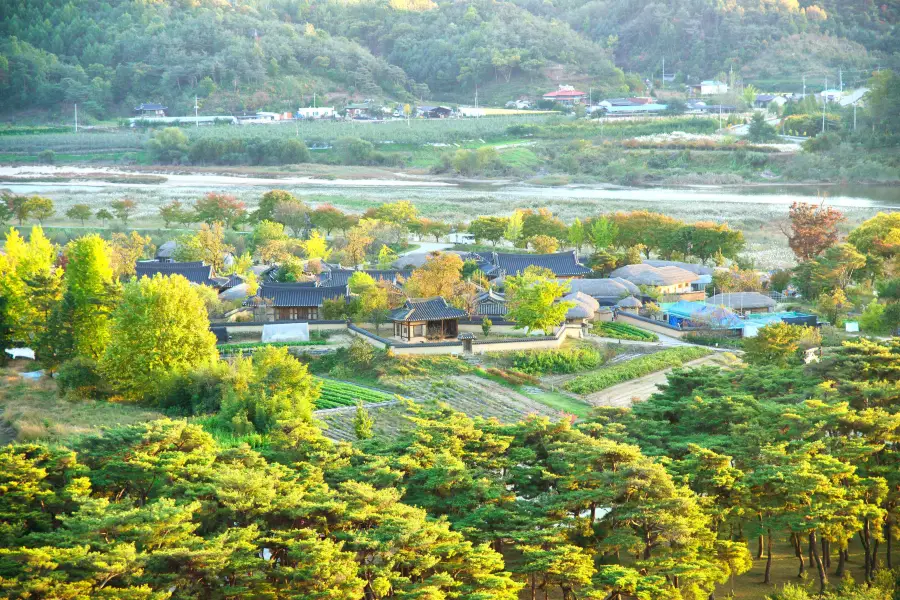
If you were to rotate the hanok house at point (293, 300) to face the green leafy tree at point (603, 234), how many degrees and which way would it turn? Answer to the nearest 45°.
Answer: approximately 135° to its left

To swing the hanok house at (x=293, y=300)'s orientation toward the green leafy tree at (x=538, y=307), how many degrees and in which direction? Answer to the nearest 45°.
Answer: approximately 45° to its left

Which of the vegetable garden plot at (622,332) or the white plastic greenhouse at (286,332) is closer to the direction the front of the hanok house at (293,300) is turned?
the white plastic greenhouse

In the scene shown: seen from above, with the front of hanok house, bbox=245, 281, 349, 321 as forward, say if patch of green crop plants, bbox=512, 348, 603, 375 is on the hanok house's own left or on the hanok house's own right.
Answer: on the hanok house's own left

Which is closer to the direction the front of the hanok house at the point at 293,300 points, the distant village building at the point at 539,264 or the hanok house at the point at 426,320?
the hanok house

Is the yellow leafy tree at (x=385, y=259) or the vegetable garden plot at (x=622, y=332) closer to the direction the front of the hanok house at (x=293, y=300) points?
the vegetable garden plot

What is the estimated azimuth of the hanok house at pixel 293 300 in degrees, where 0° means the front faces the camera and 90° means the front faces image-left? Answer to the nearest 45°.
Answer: approximately 0°

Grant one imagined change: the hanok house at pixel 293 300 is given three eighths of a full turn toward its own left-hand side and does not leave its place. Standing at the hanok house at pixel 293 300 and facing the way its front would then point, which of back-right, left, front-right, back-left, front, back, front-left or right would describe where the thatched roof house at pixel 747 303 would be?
front-right

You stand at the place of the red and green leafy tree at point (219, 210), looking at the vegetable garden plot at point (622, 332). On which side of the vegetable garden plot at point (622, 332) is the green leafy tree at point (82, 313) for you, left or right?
right

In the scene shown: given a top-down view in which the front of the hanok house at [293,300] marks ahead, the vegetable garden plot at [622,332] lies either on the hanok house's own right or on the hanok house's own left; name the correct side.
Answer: on the hanok house's own left

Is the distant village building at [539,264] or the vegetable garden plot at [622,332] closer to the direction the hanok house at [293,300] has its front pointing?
the vegetable garden plot

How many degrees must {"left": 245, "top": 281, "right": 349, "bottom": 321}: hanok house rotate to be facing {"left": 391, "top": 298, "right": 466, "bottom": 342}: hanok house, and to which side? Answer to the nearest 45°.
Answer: approximately 45° to its left

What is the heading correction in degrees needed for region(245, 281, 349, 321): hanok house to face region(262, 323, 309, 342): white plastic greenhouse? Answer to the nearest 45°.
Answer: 0° — it already faces it
